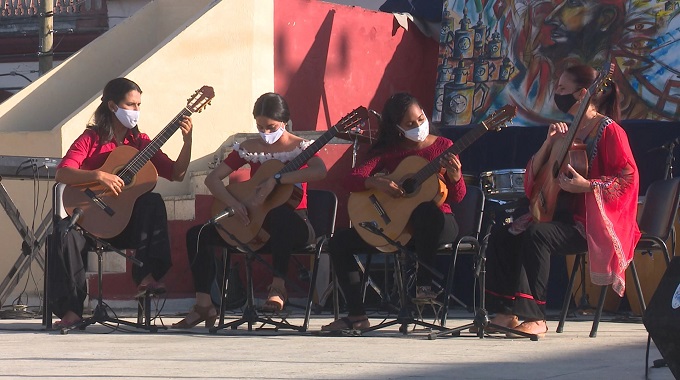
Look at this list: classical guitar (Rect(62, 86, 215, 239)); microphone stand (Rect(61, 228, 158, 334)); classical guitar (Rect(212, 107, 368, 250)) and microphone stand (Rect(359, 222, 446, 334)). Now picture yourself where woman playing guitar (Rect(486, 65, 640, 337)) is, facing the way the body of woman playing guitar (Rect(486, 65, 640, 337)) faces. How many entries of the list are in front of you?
4

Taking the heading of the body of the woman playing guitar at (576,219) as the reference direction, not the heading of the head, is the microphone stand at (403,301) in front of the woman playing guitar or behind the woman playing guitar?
in front

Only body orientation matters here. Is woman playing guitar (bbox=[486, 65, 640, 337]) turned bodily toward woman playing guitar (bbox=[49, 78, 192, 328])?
yes

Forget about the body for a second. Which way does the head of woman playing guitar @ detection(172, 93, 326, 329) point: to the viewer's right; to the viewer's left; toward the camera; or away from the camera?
toward the camera

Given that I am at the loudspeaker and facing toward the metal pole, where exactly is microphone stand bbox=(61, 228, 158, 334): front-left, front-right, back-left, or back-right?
front-left

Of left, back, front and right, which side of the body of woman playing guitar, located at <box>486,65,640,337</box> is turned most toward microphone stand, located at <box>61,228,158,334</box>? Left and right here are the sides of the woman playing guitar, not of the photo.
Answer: front

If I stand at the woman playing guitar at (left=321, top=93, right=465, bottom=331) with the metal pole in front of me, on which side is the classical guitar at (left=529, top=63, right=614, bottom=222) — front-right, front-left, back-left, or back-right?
back-right

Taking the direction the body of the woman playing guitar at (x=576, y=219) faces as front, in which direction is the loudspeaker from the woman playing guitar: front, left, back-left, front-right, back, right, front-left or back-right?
left

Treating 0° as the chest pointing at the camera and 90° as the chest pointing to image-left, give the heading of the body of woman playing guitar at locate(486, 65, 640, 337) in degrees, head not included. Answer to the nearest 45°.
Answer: approximately 90°

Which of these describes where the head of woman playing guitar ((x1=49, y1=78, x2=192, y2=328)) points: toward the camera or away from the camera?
toward the camera
